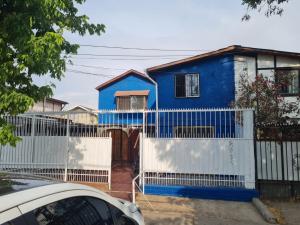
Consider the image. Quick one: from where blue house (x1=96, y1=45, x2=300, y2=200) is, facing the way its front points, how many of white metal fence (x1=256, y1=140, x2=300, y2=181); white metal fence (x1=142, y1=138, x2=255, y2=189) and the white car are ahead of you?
3

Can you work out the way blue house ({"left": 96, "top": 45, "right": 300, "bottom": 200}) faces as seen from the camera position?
facing the viewer

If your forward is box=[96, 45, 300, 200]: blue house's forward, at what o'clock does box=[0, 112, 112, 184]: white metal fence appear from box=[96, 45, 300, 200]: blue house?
The white metal fence is roughly at 1 o'clock from the blue house.

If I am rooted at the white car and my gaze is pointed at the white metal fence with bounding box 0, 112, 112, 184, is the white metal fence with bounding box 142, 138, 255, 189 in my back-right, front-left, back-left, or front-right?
front-right

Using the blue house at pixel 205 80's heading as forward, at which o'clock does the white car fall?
The white car is roughly at 12 o'clock from the blue house.

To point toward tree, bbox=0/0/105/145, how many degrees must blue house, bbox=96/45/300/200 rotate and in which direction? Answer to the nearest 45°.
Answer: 0° — it already faces it

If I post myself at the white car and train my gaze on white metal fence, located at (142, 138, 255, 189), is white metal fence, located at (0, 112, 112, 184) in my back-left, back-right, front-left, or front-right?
front-left

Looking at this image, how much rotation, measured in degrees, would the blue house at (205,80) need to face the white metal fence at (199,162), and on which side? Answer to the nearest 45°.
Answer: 0° — it already faces it

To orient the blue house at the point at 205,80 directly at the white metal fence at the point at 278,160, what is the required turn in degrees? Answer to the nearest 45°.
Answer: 0° — it already faces it

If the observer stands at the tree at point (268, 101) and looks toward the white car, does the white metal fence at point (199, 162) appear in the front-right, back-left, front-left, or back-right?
front-right
